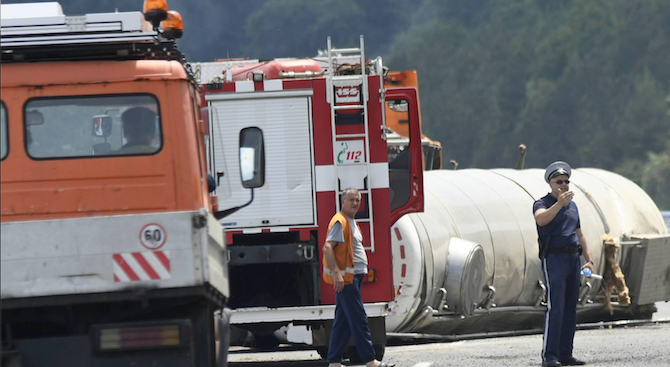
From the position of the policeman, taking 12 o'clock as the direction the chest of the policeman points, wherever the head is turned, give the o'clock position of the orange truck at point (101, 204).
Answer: The orange truck is roughly at 3 o'clock from the policeman.

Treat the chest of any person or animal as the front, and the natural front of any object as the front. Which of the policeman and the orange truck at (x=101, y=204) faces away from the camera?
the orange truck

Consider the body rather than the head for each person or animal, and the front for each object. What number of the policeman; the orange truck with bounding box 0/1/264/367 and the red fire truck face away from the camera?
2

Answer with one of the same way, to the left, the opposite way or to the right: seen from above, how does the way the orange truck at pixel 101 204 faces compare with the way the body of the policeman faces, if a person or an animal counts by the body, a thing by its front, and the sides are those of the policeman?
the opposite way

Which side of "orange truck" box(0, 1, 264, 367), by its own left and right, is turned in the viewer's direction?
back

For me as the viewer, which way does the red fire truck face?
facing away from the viewer

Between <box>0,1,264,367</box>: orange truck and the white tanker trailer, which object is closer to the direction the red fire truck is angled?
the white tanker trailer

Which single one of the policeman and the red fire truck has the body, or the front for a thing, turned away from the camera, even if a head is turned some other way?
the red fire truck

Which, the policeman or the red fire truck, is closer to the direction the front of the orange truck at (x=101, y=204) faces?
the red fire truck
